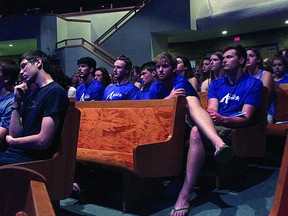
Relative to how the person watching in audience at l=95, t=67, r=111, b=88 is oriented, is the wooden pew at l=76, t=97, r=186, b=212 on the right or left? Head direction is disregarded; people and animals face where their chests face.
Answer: on their left

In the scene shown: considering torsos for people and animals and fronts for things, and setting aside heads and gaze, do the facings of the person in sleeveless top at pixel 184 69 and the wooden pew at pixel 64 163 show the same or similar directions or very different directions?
same or similar directions

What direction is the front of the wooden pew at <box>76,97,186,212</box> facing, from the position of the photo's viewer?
facing the viewer and to the left of the viewer

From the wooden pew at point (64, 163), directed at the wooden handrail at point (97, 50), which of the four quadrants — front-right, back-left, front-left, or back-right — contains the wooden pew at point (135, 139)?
front-right

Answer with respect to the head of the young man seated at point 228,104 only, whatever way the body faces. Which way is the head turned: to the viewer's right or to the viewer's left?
to the viewer's left

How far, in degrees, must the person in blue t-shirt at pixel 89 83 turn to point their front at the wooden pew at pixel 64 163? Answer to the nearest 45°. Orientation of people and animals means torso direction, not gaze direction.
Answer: approximately 45° to their left

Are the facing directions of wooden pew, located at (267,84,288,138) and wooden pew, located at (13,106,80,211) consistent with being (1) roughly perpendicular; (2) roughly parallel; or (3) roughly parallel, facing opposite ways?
roughly parallel

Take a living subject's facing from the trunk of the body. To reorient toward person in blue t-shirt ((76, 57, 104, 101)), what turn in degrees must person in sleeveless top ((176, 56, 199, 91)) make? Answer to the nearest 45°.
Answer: approximately 45° to their right

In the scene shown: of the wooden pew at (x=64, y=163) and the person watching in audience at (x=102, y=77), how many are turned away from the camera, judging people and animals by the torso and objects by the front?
0

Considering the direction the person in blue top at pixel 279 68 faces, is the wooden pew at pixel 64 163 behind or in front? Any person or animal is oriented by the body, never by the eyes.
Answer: in front

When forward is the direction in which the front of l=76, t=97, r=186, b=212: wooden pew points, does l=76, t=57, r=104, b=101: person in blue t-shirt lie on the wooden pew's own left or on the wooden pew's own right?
on the wooden pew's own right

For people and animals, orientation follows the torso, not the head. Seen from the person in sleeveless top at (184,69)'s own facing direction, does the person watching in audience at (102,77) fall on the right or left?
on their right

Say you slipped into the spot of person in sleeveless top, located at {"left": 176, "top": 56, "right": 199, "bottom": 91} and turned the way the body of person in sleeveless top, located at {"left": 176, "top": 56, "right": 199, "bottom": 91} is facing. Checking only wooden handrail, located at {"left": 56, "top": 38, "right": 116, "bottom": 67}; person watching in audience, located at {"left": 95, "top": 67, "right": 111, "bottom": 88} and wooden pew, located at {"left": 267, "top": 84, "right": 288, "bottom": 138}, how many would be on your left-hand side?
1

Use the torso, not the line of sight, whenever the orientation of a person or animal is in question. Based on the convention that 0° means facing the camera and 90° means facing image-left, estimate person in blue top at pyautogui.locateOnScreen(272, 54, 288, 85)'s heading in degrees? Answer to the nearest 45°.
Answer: approximately 45°

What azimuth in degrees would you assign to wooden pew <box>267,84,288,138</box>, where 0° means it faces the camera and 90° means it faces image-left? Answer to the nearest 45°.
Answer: approximately 45°
